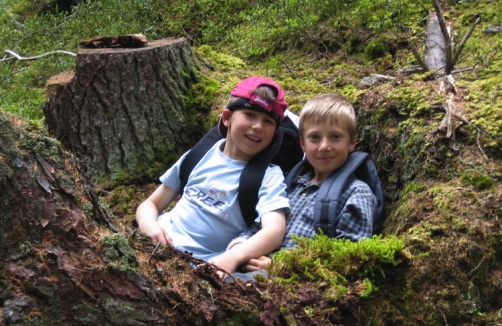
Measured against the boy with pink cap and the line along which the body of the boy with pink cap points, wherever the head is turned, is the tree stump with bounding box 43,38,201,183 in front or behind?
behind

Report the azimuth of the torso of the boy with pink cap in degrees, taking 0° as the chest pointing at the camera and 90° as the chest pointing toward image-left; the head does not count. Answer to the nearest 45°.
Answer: approximately 0°

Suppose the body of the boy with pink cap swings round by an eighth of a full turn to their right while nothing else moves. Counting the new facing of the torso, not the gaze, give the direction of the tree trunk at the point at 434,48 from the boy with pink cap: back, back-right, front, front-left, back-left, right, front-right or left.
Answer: back
